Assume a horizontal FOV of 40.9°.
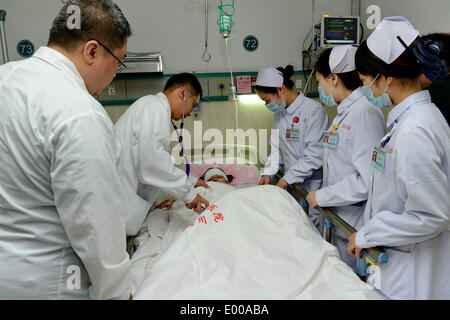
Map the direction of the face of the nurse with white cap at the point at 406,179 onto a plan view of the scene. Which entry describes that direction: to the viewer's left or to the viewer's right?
to the viewer's left

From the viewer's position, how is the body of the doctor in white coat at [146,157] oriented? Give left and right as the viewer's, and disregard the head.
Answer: facing to the right of the viewer

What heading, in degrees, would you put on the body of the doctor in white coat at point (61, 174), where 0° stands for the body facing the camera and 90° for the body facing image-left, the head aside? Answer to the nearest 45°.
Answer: approximately 225°

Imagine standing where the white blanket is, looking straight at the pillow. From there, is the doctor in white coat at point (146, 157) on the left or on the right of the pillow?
left

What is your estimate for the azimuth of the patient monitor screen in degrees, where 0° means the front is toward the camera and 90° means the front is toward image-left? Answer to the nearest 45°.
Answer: approximately 0°

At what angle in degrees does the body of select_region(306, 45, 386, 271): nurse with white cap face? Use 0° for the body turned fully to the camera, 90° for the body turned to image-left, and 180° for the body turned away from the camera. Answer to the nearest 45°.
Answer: approximately 90°

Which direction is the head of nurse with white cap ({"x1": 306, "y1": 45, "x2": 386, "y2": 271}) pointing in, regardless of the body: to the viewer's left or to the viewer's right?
to the viewer's left

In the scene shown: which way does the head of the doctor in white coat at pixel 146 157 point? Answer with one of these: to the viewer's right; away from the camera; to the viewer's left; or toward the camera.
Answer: to the viewer's right

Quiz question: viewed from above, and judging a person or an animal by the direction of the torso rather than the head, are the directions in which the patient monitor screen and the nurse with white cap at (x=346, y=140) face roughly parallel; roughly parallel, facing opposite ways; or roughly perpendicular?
roughly perpendicular
